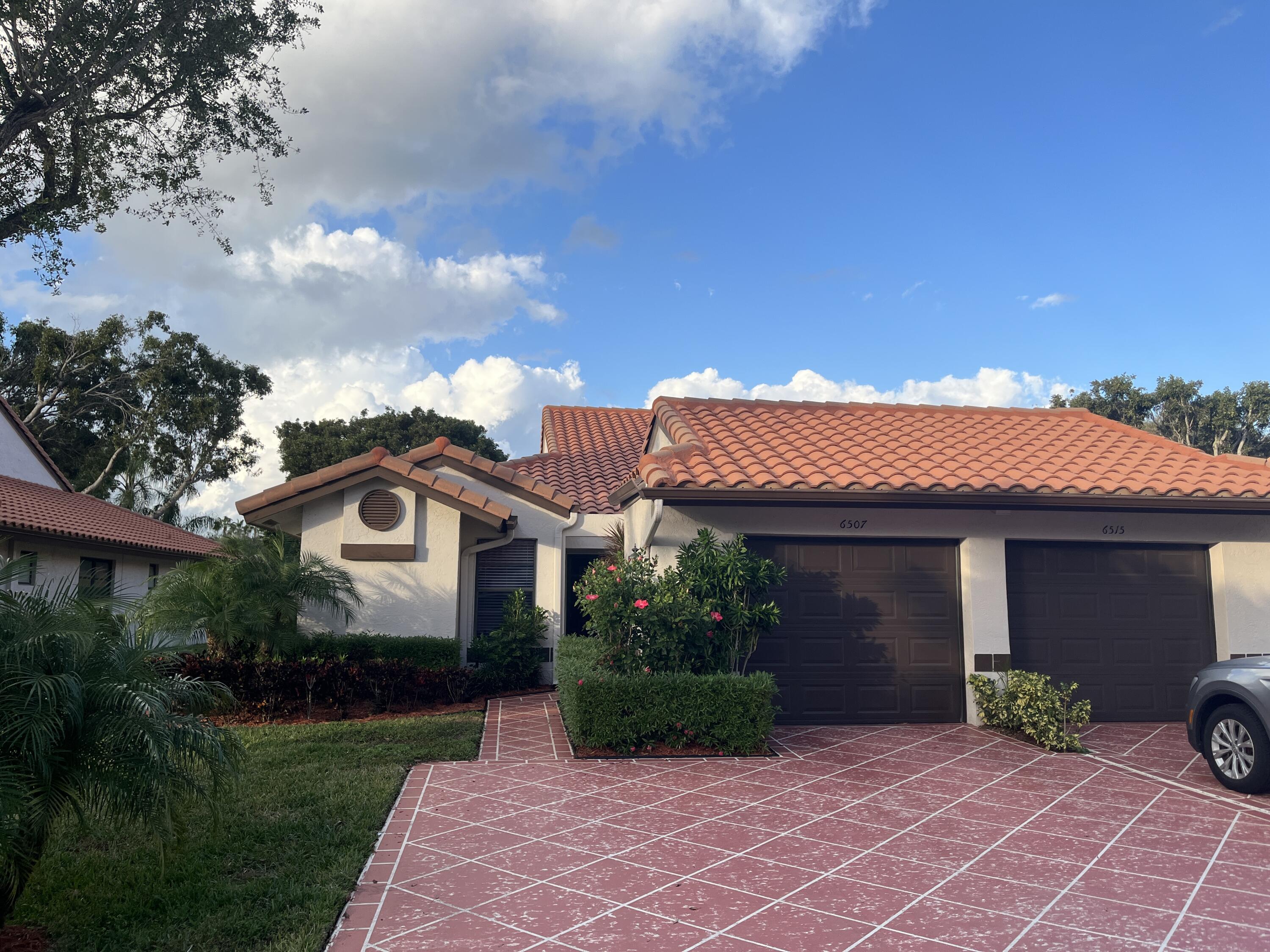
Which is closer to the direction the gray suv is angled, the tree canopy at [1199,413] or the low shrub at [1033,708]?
the low shrub

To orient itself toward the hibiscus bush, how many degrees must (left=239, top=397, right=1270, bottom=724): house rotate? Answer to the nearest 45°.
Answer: approximately 45° to its right

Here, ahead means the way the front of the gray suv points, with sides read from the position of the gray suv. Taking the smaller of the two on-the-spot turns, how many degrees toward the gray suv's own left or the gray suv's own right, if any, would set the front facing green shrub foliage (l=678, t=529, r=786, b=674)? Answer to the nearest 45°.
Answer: approximately 45° to the gray suv's own left

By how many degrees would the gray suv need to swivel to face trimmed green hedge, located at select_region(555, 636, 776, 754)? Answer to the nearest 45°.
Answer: approximately 45° to its left

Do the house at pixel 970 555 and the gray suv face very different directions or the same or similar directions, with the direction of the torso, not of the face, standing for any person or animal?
very different directions

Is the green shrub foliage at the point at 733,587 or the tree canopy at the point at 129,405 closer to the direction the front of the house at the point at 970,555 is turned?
the green shrub foliage

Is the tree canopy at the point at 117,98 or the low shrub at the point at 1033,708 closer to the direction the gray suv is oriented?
the low shrub

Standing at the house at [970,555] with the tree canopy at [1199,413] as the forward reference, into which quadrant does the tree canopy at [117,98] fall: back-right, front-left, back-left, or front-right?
back-left

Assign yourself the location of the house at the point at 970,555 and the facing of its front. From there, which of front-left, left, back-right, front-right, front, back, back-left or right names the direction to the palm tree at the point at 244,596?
right

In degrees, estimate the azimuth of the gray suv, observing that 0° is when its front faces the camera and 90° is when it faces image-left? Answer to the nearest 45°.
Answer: approximately 135°

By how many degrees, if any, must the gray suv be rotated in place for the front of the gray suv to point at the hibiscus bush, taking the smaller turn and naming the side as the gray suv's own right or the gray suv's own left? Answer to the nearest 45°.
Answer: approximately 45° to the gray suv's own left

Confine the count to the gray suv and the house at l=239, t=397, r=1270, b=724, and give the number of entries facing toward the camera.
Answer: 1

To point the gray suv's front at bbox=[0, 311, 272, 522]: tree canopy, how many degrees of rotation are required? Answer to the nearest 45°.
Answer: approximately 45° to its left

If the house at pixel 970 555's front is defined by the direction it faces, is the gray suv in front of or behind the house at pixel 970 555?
in front
